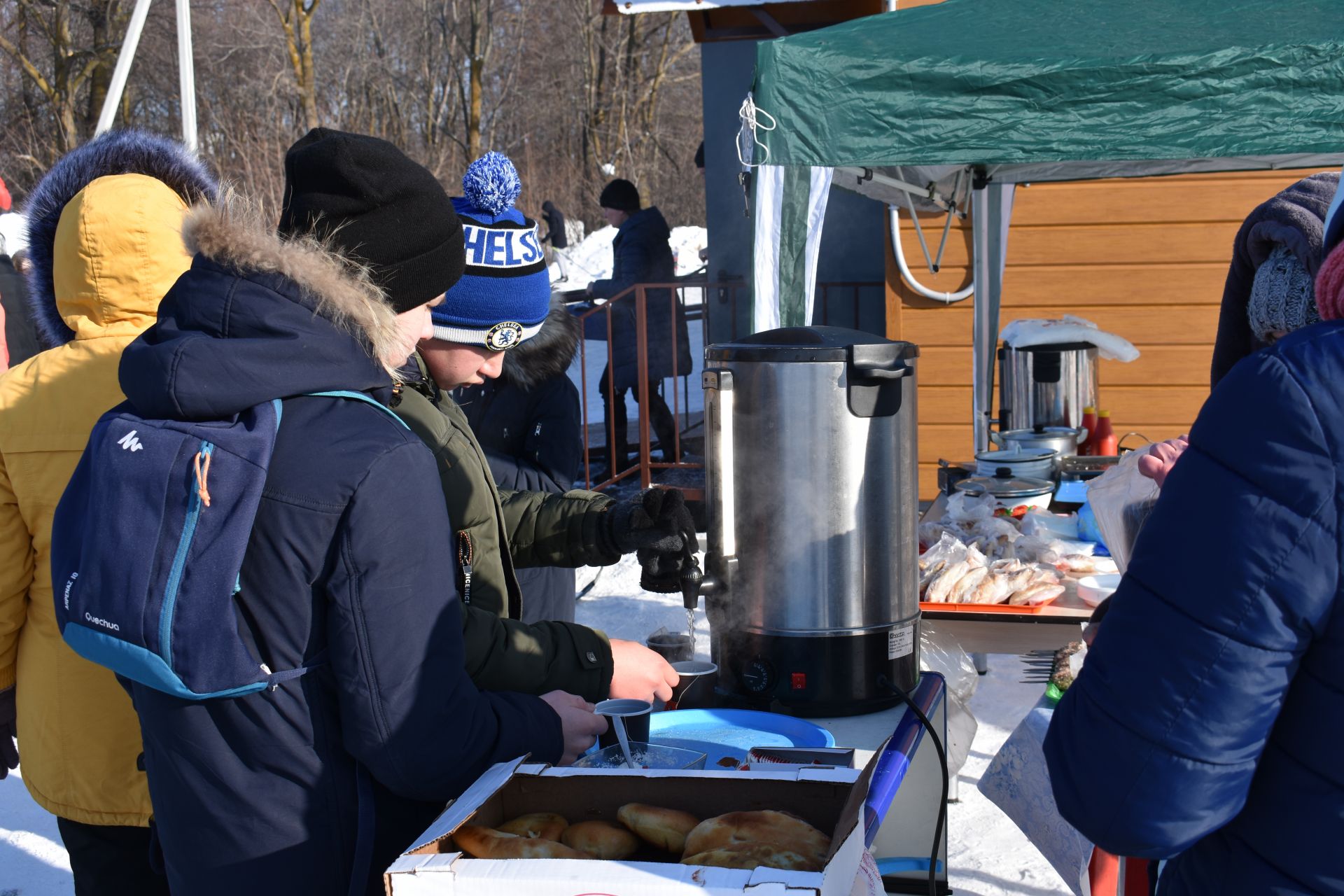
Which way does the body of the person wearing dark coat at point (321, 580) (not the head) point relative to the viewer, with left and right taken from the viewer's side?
facing away from the viewer and to the right of the viewer

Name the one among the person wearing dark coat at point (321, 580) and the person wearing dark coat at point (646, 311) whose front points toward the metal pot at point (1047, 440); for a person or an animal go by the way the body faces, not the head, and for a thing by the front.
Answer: the person wearing dark coat at point (321, 580)

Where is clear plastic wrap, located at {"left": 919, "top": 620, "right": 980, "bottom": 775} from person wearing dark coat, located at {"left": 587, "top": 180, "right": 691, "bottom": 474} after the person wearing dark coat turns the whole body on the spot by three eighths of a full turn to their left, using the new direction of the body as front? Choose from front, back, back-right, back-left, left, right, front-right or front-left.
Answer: front-right

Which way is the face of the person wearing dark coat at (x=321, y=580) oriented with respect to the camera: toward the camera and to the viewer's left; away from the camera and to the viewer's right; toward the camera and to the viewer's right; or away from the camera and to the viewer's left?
away from the camera and to the viewer's right

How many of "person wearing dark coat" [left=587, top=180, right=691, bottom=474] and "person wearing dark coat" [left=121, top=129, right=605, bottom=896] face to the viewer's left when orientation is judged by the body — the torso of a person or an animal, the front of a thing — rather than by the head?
1

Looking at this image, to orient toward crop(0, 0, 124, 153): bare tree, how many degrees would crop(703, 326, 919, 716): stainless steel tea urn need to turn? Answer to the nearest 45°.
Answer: approximately 90° to its right

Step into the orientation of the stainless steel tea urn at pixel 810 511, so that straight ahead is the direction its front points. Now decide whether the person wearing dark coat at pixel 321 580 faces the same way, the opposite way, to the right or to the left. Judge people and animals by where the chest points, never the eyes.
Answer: the opposite way

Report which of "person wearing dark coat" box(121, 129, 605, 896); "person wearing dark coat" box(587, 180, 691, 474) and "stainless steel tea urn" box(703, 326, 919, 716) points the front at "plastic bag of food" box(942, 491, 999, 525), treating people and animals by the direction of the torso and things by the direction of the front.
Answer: "person wearing dark coat" box(121, 129, 605, 896)

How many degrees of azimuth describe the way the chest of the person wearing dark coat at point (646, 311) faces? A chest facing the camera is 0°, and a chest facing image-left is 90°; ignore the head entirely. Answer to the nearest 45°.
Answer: approximately 90°

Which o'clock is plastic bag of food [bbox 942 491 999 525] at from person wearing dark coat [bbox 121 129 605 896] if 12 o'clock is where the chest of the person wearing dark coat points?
The plastic bag of food is roughly at 12 o'clock from the person wearing dark coat.

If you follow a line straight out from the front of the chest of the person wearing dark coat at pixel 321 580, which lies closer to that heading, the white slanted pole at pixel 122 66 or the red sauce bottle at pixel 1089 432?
the red sauce bottle
